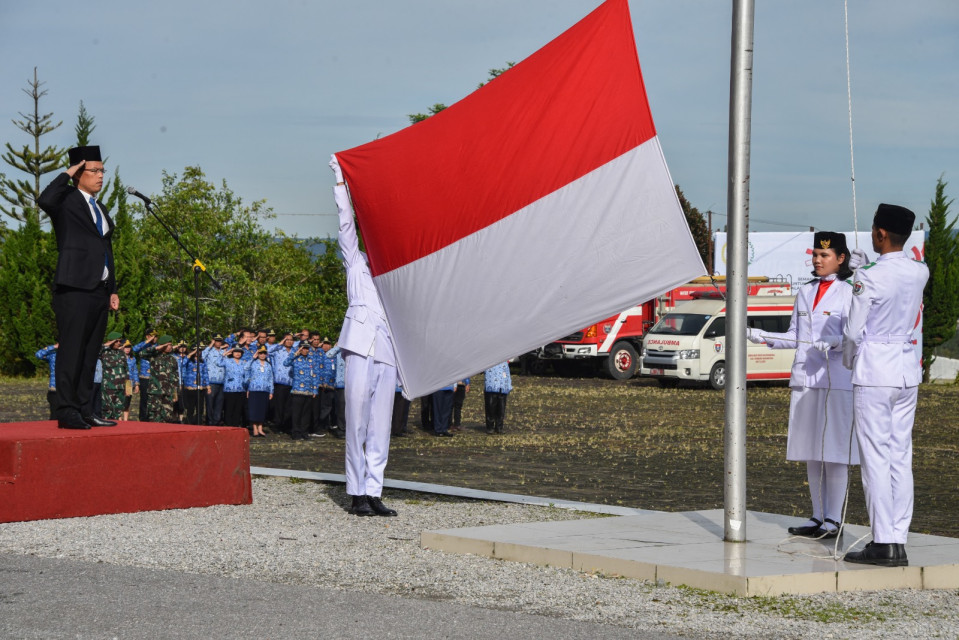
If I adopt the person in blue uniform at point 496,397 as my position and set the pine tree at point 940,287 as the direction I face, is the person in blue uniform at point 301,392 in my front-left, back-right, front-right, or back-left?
back-left

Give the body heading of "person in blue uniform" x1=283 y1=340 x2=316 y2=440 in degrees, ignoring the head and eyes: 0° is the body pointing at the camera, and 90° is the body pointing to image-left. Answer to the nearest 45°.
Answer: approximately 315°

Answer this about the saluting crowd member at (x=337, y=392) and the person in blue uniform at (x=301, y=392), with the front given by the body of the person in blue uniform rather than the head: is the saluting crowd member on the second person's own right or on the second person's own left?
on the second person's own left

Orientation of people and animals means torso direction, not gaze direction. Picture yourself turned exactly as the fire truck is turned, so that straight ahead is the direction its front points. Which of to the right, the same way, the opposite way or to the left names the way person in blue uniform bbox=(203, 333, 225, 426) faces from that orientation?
to the left

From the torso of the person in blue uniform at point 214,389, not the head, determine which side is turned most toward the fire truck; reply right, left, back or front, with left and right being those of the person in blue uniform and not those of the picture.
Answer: left
